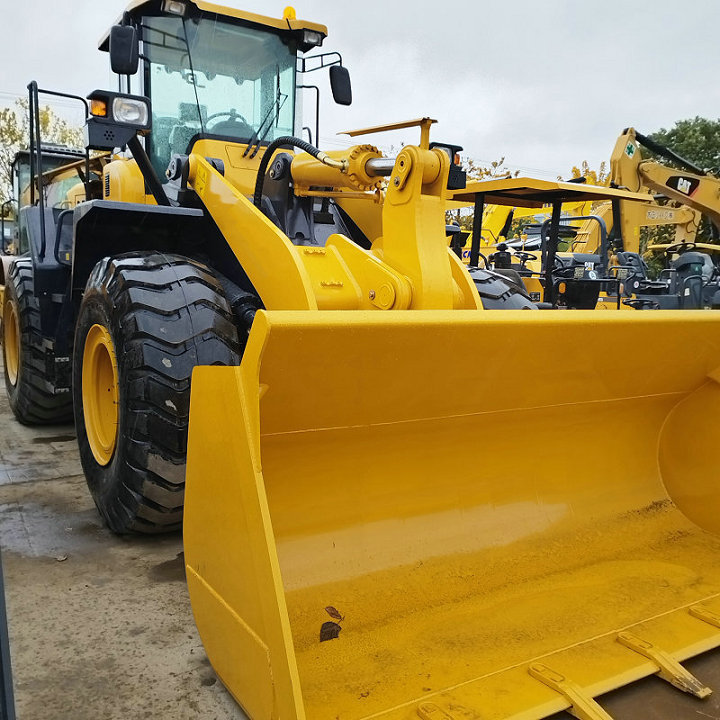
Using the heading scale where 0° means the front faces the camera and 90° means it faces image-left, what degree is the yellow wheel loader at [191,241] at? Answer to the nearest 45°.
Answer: approximately 315°

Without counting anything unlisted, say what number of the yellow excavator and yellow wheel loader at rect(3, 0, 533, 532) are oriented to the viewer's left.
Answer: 1

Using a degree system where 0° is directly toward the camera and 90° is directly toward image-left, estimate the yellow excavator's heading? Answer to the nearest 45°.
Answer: approximately 90°

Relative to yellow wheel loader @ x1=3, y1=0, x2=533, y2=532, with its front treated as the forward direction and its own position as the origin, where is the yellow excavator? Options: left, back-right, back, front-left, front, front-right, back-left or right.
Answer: left

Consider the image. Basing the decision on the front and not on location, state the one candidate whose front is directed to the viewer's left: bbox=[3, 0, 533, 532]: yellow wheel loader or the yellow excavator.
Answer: the yellow excavator
